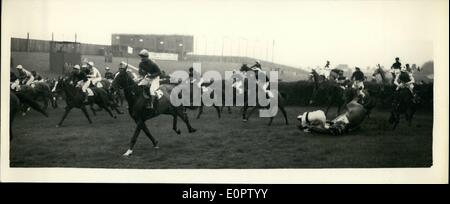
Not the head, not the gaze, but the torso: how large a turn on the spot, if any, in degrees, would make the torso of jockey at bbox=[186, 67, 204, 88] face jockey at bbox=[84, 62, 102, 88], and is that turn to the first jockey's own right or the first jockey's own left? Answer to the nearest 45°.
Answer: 0° — they already face them

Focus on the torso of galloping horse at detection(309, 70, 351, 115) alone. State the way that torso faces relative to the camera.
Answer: to the viewer's left

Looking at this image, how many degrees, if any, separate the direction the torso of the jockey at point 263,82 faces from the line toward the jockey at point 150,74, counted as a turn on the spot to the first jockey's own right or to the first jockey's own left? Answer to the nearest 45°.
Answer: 0° — they already face them

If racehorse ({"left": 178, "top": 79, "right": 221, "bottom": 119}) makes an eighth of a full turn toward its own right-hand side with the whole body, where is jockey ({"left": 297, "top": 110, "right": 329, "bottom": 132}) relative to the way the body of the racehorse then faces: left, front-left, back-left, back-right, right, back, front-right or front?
back-right

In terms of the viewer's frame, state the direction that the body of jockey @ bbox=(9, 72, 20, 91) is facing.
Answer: to the viewer's left

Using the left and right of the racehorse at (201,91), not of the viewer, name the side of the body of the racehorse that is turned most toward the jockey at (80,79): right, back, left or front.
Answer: front

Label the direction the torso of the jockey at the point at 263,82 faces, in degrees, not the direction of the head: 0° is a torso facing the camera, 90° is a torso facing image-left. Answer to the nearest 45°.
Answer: approximately 90°

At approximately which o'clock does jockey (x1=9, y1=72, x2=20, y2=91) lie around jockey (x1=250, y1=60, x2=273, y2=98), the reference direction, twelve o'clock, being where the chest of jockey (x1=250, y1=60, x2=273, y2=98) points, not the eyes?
jockey (x1=9, y1=72, x2=20, y2=91) is roughly at 12 o'clock from jockey (x1=250, y1=60, x2=273, y2=98).

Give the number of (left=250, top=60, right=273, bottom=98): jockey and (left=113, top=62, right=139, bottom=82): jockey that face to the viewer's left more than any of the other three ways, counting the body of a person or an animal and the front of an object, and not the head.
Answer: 2

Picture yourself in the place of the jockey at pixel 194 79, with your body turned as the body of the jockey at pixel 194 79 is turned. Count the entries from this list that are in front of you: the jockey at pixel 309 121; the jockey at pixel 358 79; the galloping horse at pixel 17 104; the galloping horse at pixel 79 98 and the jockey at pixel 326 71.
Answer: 2
